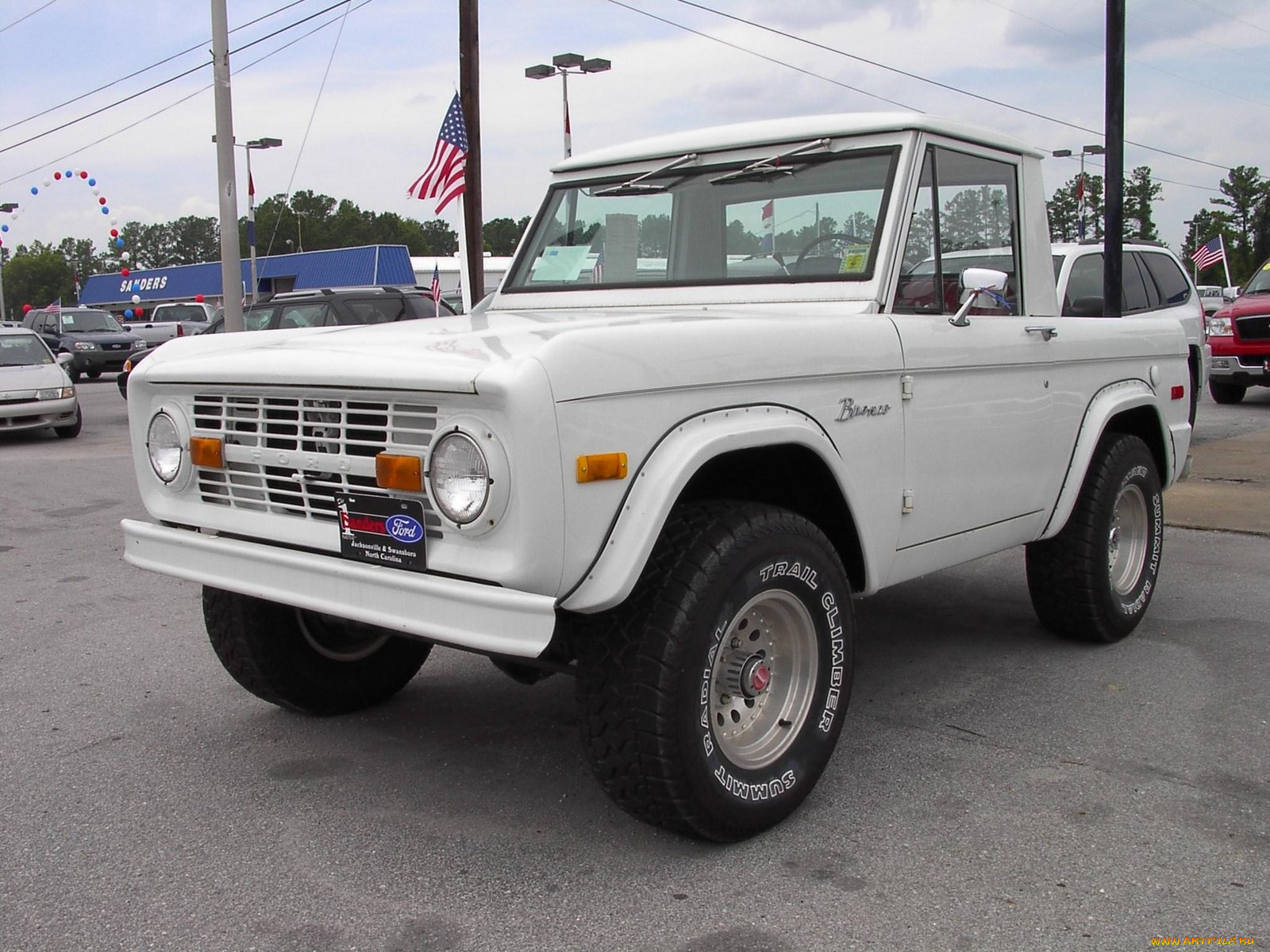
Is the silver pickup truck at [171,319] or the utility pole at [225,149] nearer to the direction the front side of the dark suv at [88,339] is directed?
the utility pole

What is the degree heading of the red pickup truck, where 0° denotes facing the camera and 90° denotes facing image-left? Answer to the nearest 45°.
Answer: approximately 45°

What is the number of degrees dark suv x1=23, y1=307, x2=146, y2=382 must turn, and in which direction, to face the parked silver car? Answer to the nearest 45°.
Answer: approximately 45° to its right

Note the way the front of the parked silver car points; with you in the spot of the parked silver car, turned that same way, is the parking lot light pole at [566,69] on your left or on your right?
on your left

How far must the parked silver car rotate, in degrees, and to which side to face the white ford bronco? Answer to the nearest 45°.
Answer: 0° — it already faces it
